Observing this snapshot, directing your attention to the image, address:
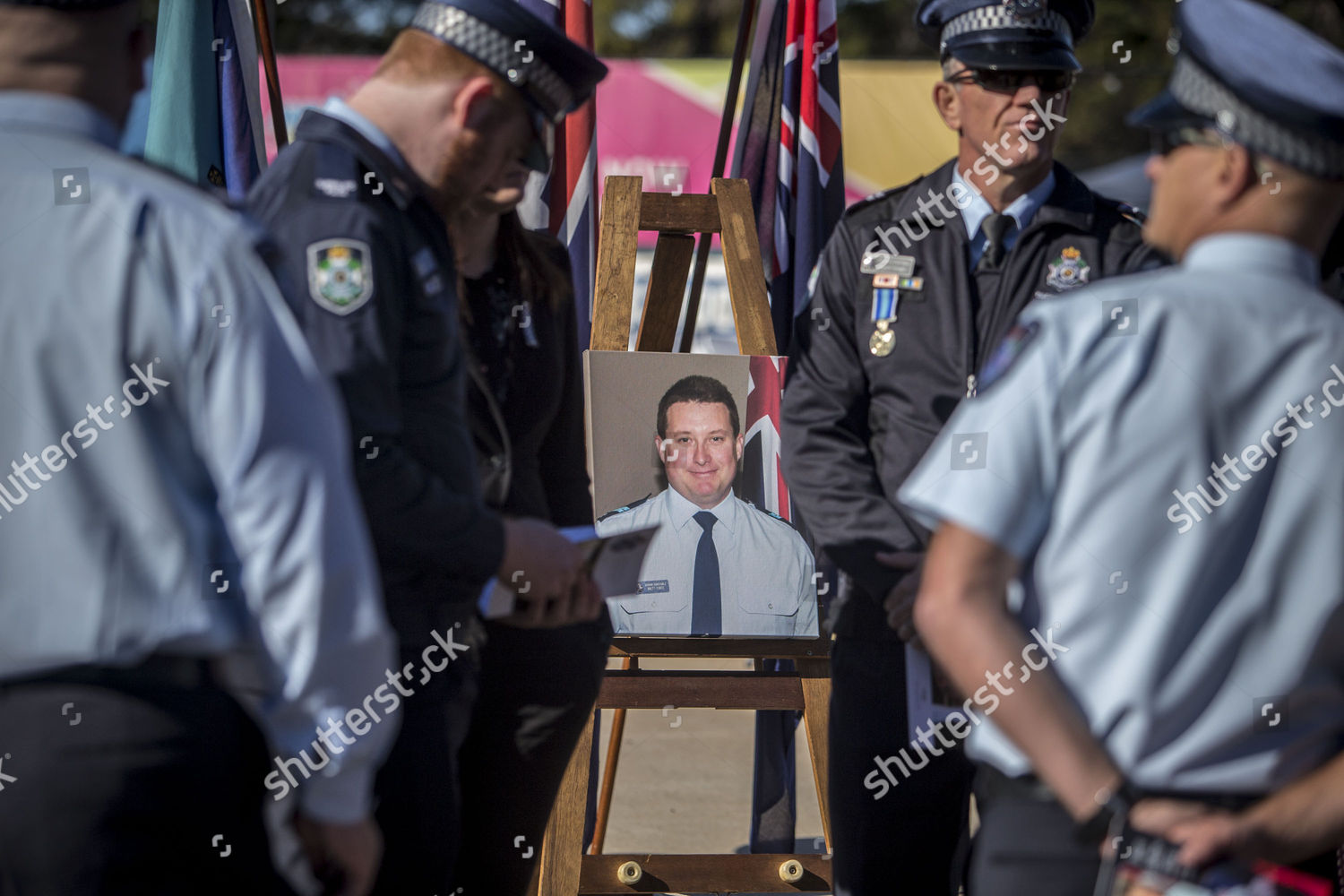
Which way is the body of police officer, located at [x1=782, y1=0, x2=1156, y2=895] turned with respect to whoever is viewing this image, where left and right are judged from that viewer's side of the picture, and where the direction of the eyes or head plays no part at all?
facing the viewer

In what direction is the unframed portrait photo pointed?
toward the camera

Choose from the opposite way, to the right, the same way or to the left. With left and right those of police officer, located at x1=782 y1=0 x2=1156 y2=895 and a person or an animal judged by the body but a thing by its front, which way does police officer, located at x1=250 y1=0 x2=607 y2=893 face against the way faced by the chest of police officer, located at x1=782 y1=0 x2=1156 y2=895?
to the left

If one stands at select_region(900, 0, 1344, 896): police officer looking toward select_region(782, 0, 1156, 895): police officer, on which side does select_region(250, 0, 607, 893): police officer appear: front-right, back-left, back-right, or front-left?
front-left

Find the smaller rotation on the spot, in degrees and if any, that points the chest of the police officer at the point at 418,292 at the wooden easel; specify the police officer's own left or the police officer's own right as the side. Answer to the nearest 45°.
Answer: approximately 45° to the police officer's own left

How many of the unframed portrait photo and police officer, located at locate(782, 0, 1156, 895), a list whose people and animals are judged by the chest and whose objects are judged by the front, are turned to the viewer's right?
0

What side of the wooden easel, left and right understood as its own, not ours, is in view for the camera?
front

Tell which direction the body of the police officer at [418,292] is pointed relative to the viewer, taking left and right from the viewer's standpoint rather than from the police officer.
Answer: facing to the right of the viewer

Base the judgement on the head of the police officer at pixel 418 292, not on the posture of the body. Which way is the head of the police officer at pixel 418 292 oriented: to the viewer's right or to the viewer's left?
to the viewer's right

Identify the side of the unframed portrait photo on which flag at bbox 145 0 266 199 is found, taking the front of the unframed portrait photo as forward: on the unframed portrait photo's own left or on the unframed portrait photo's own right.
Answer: on the unframed portrait photo's own right

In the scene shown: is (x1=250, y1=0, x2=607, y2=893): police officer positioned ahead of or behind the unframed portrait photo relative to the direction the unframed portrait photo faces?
ahead
